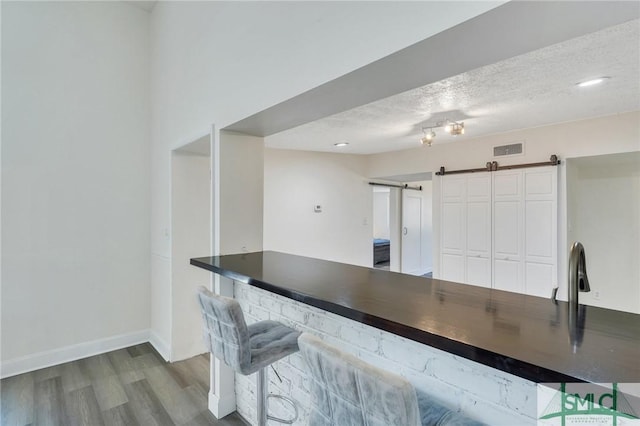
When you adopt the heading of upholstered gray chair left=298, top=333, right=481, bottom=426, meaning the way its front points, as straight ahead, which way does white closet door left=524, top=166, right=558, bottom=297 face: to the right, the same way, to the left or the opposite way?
the opposite way

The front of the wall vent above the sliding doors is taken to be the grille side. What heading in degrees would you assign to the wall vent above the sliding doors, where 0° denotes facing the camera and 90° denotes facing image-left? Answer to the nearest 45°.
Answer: approximately 45°

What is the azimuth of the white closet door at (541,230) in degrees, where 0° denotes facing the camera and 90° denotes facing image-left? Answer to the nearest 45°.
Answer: approximately 45°

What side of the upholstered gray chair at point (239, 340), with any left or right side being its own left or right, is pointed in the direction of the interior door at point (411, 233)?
front

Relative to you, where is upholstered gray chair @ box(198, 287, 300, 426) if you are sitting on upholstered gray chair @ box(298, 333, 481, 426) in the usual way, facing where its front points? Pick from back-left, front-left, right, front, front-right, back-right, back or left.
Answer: left

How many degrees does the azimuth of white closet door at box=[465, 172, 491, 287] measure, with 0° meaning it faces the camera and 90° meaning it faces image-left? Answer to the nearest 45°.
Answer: approximately 45°

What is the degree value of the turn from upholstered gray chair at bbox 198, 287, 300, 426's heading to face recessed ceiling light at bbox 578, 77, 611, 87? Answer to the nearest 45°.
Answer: approximately 45° to its right

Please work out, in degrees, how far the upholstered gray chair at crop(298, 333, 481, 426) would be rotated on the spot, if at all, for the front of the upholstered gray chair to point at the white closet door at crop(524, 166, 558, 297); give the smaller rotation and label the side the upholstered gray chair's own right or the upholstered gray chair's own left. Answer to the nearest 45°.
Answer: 0° — it already faces it

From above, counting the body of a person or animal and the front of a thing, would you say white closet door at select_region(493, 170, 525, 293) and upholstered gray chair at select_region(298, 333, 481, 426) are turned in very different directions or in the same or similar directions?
very different directions

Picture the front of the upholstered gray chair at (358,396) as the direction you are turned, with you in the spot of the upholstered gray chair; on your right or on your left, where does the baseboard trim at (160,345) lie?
on your left

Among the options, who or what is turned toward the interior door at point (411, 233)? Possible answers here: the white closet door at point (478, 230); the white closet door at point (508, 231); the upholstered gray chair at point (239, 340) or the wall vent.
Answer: the upholstered gray chair

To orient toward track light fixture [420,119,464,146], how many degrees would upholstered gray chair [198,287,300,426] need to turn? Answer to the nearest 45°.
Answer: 0° — it already faces it

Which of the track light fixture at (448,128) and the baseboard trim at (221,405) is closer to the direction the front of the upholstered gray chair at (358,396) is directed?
the track light fixture

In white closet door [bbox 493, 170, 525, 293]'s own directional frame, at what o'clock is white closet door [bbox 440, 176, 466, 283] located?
white closet door [bbox 440, 176, 466, 283] is roughly at 2 o'clock from white closet door [bbox 493, 170, 525, 293].
